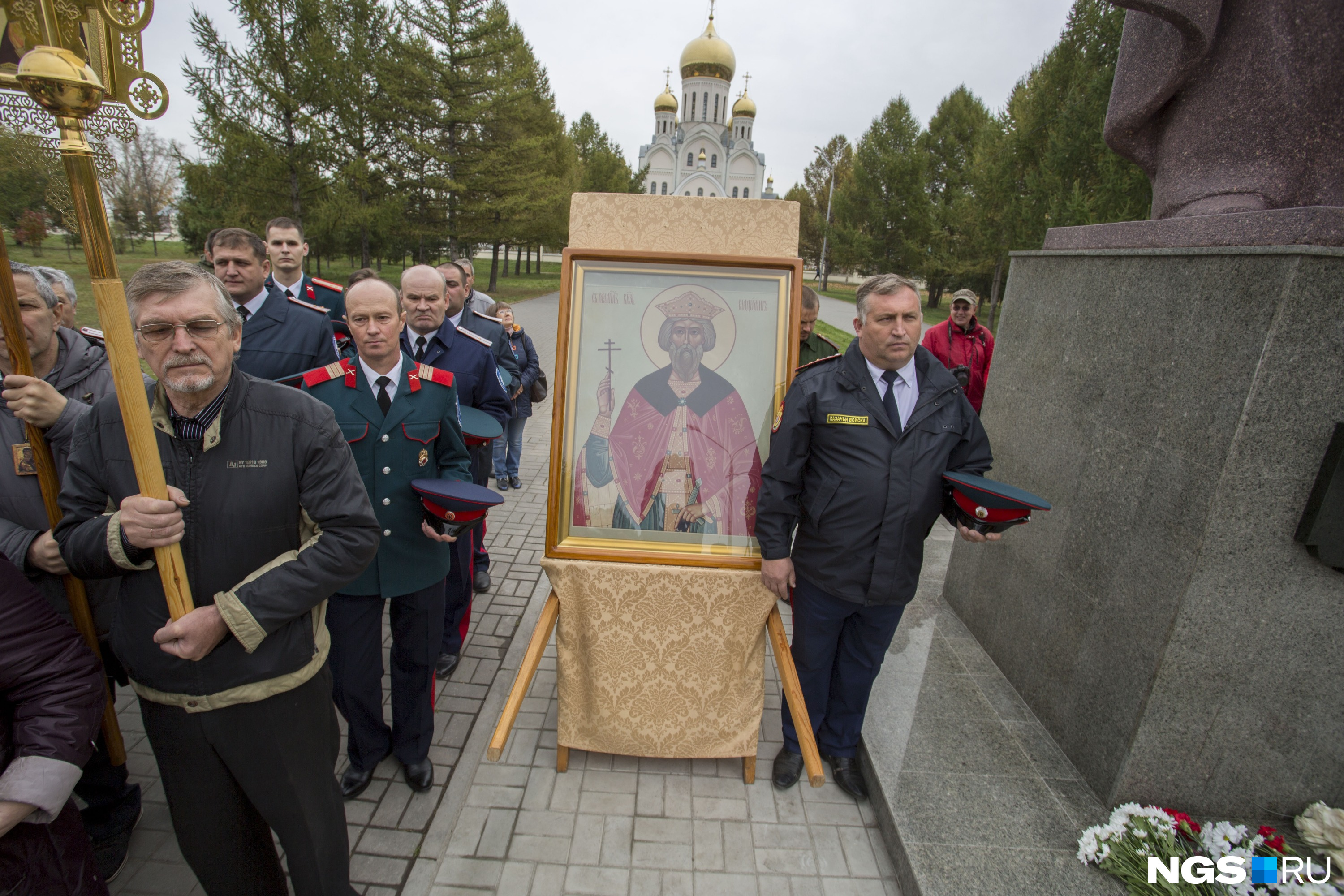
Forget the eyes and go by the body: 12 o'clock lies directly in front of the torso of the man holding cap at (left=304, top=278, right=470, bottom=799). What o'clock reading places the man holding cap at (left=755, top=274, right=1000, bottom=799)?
the man holding cap at (left=755, top=274, right=1000, bottom=799) is roughly at 10 o'clock from the man holding cap at (left=304, top=278, right=470, bottom=799).

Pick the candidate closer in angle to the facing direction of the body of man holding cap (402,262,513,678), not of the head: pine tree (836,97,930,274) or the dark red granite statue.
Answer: the dark red granite statue

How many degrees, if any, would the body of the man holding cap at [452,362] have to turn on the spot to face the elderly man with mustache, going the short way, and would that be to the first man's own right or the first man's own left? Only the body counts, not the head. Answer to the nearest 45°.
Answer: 0° — they already face them

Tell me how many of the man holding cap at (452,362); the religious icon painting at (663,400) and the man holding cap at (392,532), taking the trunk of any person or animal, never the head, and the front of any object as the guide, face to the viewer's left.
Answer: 0

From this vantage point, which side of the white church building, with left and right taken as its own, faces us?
front

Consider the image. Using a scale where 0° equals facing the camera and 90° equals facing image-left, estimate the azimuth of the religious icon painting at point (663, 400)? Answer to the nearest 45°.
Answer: approximately 0°

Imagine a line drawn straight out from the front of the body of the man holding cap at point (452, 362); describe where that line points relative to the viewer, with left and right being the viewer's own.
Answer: facing the viewer

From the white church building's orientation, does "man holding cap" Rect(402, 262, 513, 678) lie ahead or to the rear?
ahead

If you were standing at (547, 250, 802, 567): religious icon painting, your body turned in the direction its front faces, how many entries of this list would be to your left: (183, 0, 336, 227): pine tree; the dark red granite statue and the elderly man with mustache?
1

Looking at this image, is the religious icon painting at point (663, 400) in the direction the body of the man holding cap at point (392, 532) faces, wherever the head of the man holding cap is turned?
no

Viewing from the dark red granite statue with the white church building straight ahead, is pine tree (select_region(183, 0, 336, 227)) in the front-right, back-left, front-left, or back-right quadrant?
front-left

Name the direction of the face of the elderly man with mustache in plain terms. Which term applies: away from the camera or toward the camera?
toward the camera

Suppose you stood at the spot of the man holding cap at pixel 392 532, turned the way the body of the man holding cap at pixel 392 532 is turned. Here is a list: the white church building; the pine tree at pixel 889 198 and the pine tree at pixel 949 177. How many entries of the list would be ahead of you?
0
